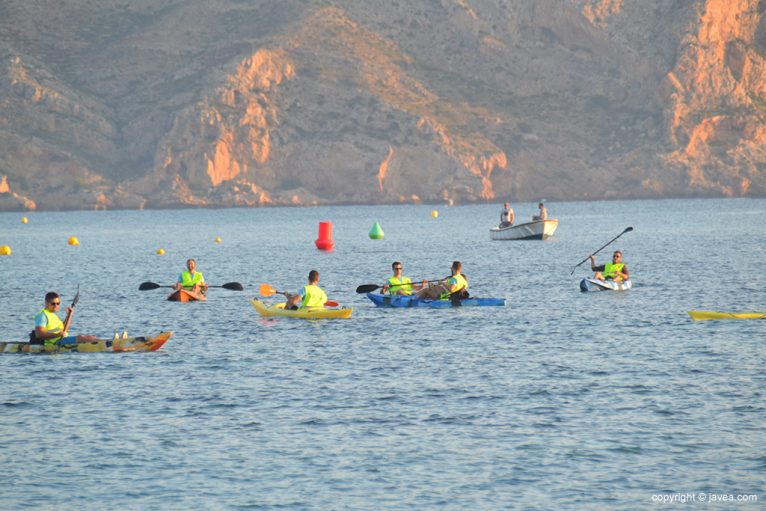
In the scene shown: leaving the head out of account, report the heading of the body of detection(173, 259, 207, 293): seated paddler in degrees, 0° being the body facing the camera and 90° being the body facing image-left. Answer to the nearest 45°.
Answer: approximately 0°

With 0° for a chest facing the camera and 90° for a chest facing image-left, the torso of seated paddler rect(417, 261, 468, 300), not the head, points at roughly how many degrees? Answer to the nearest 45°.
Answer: approximately 90°

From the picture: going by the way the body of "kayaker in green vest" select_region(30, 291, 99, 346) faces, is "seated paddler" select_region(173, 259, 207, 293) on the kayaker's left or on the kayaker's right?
on the kayaker's left

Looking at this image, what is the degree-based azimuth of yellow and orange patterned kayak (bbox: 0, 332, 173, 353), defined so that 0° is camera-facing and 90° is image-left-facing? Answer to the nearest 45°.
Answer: approximately 270°

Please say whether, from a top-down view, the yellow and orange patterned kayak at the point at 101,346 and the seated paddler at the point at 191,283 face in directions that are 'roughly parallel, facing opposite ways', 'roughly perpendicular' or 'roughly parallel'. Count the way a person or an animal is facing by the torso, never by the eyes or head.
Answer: roughly perpendicular

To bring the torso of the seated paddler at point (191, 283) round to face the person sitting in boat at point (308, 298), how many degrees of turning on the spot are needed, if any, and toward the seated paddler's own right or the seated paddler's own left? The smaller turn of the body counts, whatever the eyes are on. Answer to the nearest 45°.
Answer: approximately 45° to the seated paddler's own left

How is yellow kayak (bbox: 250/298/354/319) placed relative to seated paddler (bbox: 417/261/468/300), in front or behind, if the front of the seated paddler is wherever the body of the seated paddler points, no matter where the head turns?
in front

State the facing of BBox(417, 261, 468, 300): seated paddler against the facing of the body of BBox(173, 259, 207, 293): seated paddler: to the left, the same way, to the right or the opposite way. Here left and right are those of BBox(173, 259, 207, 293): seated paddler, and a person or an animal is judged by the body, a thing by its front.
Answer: to the right

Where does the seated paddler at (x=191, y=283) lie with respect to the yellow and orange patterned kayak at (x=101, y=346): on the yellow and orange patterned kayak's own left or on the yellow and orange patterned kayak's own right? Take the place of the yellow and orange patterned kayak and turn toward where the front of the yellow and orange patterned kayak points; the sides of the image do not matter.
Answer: on the yellow and orange patterned kayak's own left

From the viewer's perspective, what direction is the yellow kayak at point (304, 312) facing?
to the viewer's left

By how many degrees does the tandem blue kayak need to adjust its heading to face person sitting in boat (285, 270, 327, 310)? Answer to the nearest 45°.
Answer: approximately 45° to its left

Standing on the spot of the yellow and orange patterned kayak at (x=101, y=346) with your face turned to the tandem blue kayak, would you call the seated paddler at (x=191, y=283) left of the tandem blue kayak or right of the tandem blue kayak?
left
